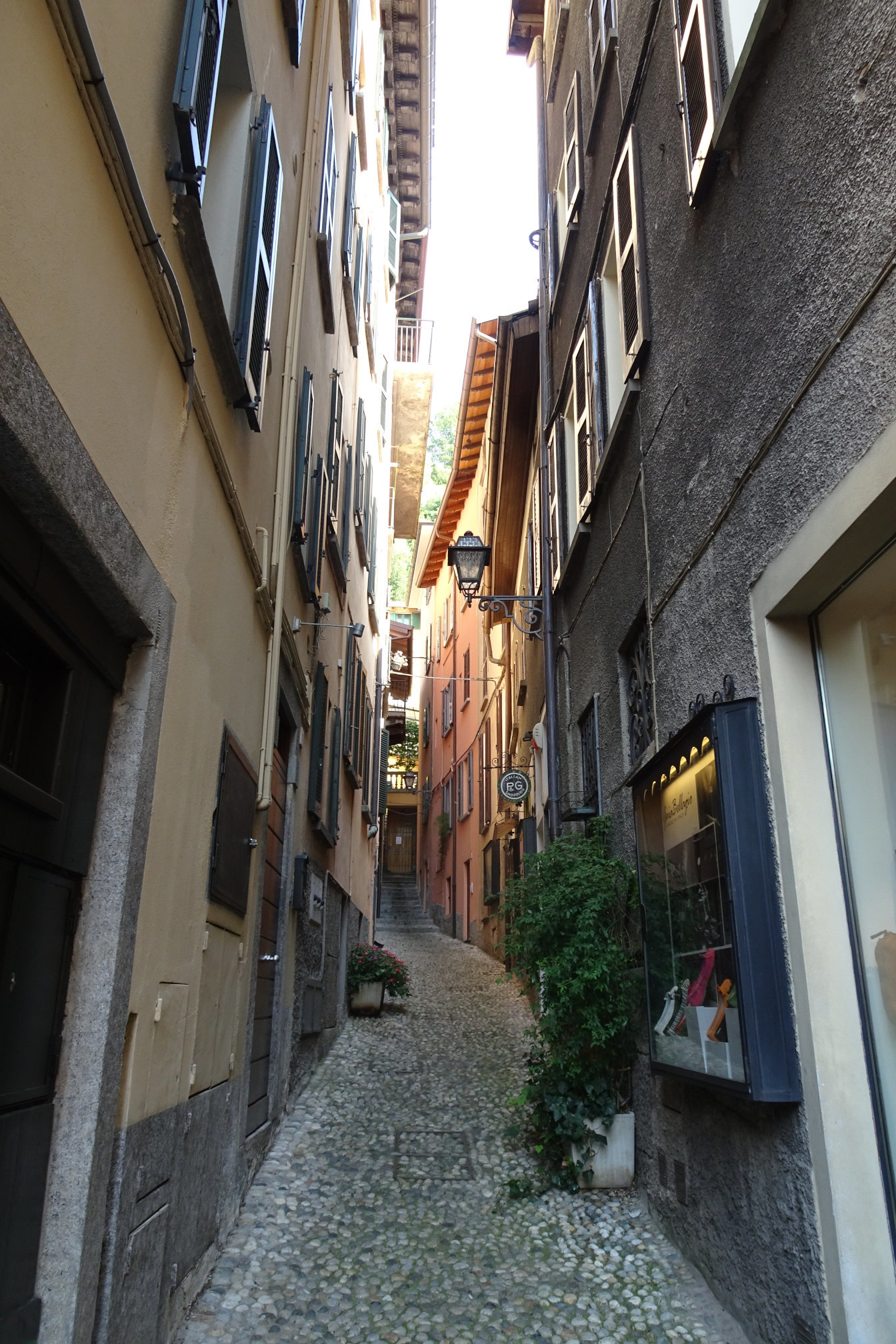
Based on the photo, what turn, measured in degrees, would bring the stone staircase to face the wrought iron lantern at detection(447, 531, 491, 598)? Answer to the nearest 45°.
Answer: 0° — it already faces it

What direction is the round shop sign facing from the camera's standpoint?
toward the camera

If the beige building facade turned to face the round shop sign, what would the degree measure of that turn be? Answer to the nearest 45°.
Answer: approximately 45° to its left

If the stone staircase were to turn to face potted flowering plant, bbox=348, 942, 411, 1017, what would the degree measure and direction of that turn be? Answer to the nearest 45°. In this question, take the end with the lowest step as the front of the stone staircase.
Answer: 0° — it already faces it

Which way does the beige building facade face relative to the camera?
to the viewer's right

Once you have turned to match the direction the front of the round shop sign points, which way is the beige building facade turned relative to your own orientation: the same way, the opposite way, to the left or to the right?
to the left

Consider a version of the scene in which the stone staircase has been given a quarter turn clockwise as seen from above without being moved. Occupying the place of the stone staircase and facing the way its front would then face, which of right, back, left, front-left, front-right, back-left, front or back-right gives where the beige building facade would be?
left

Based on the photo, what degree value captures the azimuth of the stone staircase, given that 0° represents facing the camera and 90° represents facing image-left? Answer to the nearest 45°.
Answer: approximately 0°

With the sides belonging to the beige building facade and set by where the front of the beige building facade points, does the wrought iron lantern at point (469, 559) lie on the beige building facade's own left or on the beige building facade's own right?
on the beige building facade's own left

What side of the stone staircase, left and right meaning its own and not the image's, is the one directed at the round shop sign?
front
